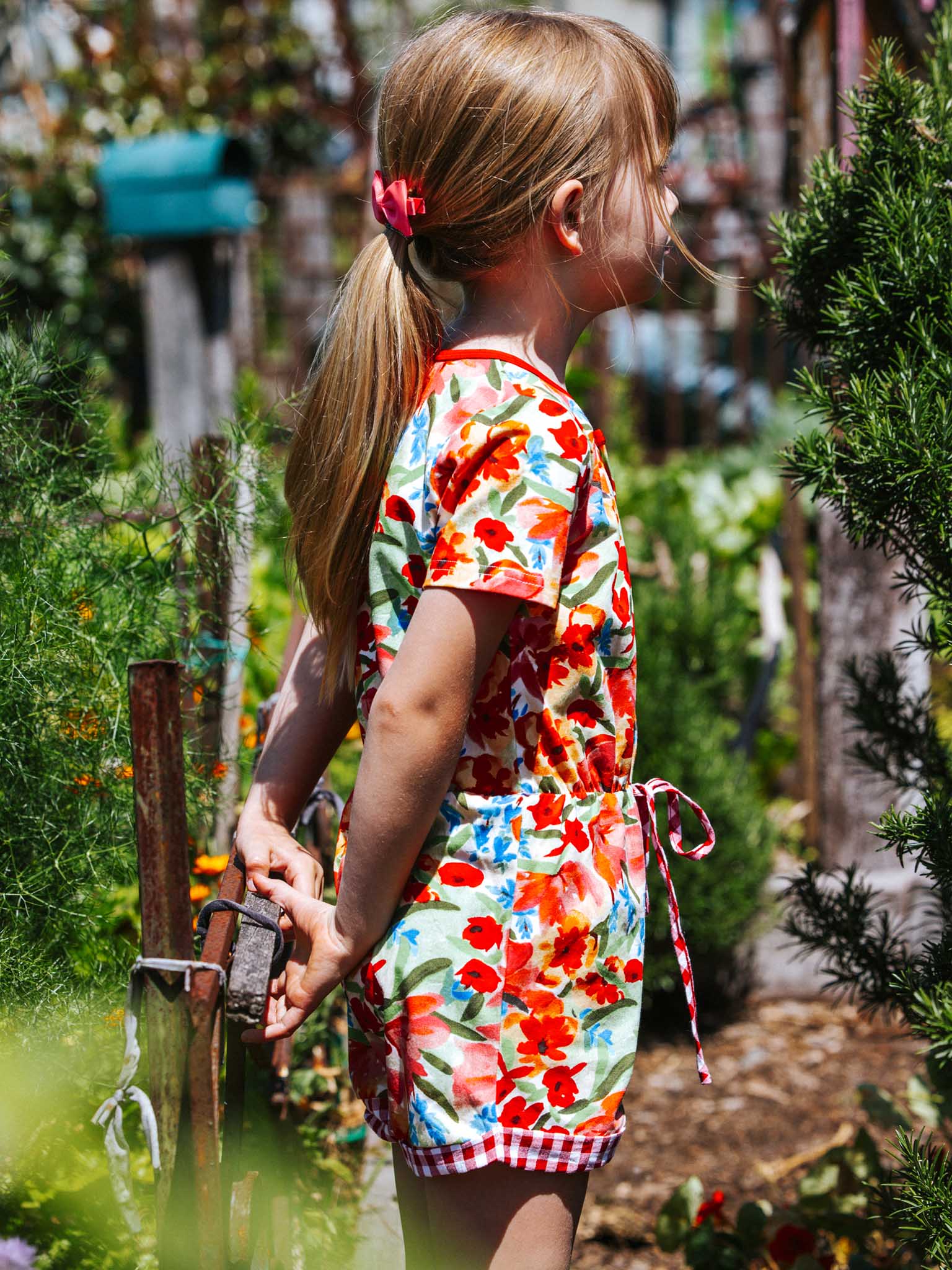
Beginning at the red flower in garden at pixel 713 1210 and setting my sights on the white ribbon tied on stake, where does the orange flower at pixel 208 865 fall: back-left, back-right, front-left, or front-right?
front-right

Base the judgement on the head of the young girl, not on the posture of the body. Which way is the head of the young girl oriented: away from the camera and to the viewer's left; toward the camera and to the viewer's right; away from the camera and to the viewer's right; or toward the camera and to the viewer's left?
away from the camera and to the viewer's right

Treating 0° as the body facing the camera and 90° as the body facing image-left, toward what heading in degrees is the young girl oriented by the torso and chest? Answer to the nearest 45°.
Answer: approximately 270°
